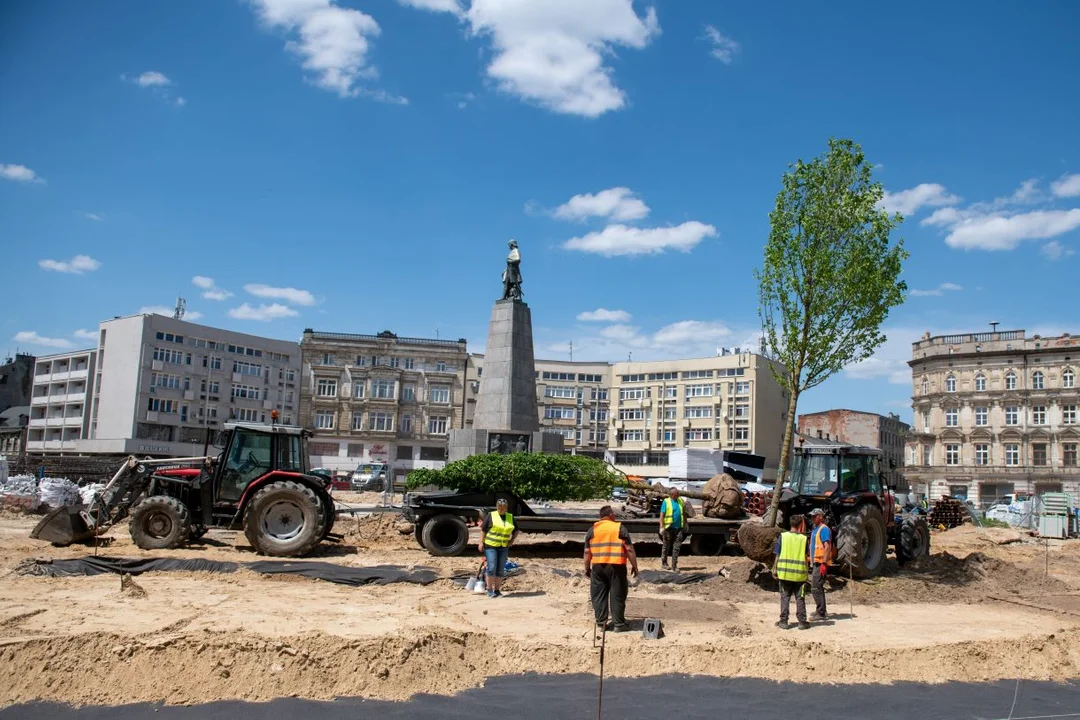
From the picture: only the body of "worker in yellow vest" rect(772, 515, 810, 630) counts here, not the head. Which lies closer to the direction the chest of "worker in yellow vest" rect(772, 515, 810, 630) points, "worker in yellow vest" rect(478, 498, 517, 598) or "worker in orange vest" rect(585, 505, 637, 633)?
the worker in yellow vest

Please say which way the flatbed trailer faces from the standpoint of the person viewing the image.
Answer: facing to the left of the viewer

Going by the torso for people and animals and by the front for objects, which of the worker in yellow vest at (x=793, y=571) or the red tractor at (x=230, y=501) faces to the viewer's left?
the red tractor

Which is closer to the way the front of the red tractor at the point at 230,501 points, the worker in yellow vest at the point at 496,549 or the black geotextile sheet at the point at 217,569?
the black geotextile sheet

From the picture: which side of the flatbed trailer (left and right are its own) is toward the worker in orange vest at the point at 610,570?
left

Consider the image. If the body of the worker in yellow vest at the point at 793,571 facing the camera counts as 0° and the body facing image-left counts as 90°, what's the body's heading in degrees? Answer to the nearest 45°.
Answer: approximately 180°

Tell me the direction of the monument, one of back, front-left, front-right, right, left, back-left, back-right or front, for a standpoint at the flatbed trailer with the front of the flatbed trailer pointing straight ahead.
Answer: right

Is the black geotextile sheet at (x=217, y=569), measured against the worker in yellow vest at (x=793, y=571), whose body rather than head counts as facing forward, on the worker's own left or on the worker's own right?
on the worker's own left

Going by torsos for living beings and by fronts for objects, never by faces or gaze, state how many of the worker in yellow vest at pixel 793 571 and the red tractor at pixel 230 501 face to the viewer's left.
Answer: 1

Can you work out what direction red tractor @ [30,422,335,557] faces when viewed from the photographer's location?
facing to the left of the viewer

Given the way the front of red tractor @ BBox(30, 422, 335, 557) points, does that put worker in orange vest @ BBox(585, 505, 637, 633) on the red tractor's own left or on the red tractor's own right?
on the red tractor's own left

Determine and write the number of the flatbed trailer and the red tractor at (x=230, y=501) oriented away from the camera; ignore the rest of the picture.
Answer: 0
